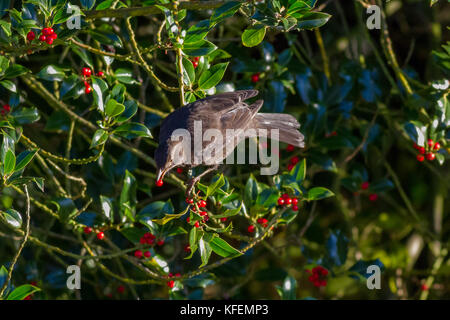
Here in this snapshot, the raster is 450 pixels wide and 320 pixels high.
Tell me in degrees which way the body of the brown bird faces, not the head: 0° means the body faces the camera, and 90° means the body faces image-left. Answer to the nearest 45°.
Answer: approximately 90°
